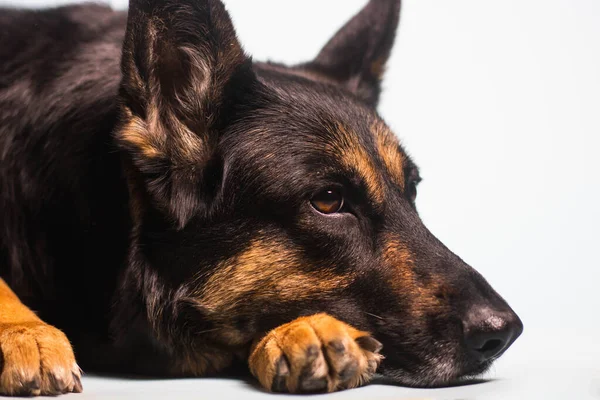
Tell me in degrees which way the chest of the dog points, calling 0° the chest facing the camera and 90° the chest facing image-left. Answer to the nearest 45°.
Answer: approximately 315°
